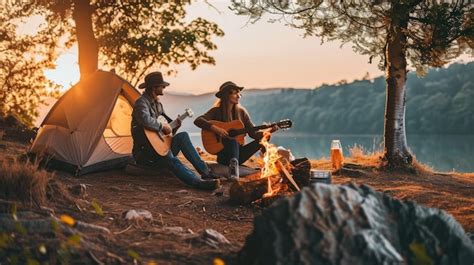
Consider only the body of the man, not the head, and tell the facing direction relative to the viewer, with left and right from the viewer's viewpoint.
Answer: facing to the right of the viewer

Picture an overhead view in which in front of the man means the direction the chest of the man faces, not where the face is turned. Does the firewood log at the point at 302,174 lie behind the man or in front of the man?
in front

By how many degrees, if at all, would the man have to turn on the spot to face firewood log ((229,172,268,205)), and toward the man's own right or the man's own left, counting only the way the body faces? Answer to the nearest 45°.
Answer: approximately 45° to the man's own right

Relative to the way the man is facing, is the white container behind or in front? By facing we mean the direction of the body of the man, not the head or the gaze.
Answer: in front

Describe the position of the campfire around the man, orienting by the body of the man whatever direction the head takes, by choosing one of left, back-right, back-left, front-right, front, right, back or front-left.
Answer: front-right

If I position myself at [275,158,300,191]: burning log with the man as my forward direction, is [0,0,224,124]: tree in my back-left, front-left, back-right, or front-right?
front-right

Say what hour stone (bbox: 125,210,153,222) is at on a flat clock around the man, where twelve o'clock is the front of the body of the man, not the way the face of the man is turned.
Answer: The stone is roughly at 3 o'clock from the man.

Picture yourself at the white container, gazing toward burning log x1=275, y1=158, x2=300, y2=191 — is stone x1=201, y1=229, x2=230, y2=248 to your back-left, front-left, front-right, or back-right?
front-left

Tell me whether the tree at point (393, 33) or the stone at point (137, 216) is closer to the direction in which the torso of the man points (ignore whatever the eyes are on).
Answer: the tree

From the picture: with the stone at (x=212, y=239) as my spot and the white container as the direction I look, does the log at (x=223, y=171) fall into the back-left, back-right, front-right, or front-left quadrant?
front-left

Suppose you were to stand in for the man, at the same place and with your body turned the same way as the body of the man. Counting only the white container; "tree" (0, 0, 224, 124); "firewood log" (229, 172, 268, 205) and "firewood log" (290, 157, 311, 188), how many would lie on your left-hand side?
1
